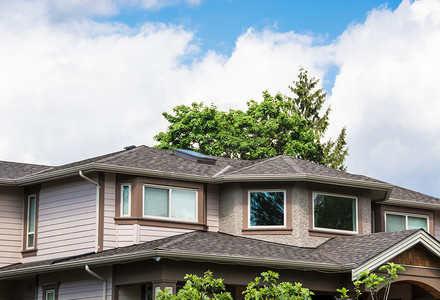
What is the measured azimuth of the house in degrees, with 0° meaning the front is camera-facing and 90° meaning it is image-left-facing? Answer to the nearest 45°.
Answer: approximately 315°

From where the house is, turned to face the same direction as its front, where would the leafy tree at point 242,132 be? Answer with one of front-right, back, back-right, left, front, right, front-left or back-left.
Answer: back-left
